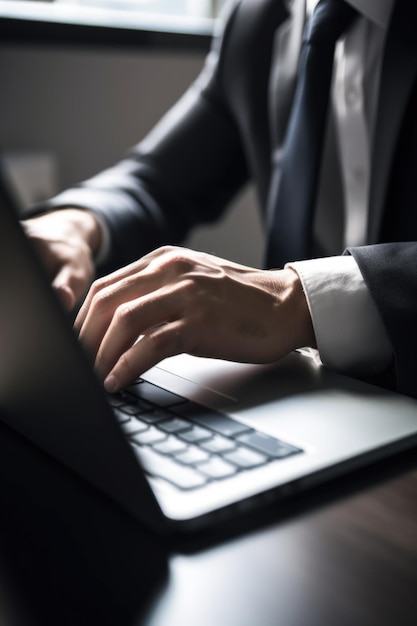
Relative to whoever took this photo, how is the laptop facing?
facing away from the viewer and to the right of the viewer
